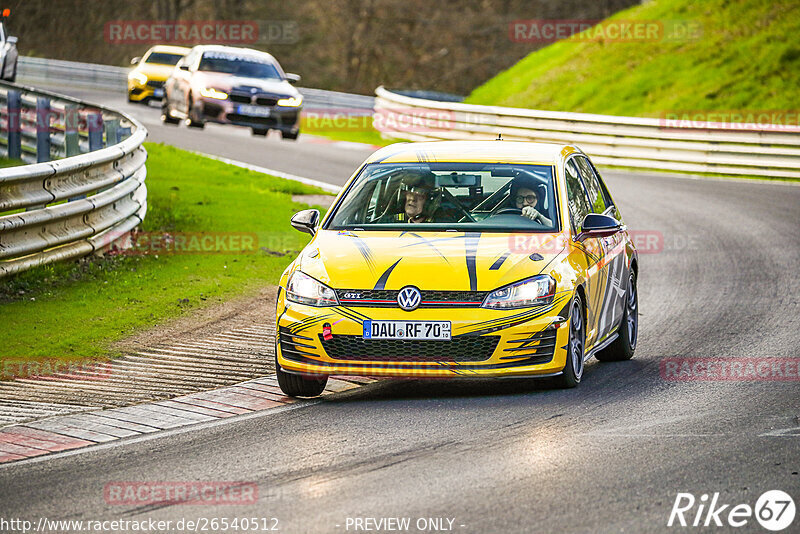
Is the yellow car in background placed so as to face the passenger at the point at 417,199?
yes

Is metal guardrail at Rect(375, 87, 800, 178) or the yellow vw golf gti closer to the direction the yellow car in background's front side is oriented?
the yellow vw golf gti

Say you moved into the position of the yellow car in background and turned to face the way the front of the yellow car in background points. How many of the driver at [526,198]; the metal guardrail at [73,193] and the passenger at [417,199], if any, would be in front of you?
3

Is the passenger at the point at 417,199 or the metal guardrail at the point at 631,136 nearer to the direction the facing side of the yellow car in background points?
the passenger

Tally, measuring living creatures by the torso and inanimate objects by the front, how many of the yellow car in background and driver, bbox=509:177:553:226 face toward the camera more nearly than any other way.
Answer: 2

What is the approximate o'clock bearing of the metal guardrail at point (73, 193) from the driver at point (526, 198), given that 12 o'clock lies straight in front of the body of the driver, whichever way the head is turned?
The metal guardrail is roughly at 4 o'clock from the driver.

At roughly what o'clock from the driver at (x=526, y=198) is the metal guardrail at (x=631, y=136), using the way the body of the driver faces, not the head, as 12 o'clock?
The metal guardrail is roughly at 6 o'clock from the driver.

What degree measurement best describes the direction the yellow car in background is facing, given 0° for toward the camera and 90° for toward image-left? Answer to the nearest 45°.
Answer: approximately 0°

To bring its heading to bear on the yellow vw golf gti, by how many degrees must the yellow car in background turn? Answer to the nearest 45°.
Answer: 0° — it already faces it
